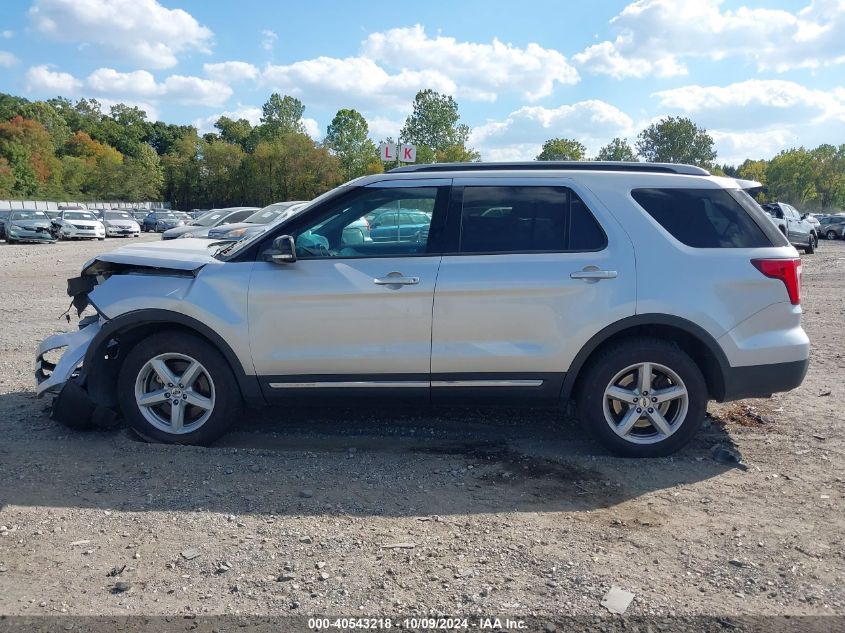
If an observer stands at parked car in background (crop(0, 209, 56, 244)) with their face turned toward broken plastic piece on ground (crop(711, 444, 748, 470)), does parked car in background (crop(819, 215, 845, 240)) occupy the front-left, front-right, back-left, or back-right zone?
front-left

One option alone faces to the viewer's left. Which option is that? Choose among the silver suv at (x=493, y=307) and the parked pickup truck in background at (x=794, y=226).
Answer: the silver suv

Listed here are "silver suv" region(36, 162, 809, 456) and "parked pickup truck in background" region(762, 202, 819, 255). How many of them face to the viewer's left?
1

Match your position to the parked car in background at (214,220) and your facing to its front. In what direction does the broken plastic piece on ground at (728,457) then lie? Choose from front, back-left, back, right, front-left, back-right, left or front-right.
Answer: front-left

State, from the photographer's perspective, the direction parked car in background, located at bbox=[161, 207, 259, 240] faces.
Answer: facing the viewer and to the left of the viewer

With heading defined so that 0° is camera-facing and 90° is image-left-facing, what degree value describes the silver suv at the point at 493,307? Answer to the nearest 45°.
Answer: approximately 90°

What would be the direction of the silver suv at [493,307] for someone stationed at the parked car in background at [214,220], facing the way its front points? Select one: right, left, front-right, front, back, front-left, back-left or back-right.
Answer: front-left

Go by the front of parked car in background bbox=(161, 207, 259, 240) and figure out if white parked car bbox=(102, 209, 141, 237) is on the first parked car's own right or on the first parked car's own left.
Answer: on the first parked car's own right

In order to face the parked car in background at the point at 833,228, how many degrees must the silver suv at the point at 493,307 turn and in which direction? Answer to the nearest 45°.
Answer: approximately 135° to its right

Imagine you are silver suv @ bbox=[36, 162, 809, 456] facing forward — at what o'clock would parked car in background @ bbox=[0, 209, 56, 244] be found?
The parked car in background is roughly at 2 o'clock from the silver suv.

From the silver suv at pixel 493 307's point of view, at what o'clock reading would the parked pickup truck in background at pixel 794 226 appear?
The parked pickup truck in background is roughly at 4 o'clock from the silver suv.

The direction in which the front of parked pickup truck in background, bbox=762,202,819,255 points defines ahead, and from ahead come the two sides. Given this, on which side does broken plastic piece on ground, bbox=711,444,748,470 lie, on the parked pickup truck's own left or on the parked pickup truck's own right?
on the parked pickup truck's own right

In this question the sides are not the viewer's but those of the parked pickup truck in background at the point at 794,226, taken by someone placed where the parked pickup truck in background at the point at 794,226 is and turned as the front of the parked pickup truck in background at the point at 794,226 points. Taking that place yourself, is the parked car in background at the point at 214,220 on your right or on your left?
on your right
